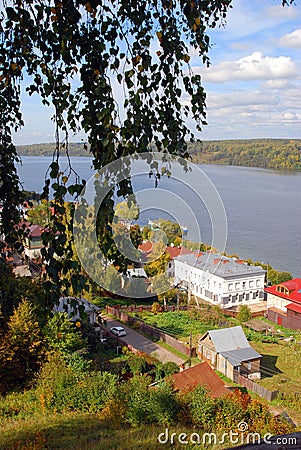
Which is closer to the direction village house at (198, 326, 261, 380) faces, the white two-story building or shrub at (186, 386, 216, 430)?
the shrub

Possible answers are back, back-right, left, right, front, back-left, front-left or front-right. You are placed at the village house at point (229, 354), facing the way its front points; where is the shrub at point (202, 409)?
front-left

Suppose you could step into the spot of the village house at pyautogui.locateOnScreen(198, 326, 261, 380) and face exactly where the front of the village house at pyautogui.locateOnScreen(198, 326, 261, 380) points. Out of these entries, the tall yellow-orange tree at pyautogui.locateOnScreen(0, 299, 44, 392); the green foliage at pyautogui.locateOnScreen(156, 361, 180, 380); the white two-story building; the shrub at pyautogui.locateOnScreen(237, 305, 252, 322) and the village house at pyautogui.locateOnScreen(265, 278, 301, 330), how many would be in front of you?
2

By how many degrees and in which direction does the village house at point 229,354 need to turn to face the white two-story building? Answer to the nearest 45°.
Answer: approximately 135° to its right

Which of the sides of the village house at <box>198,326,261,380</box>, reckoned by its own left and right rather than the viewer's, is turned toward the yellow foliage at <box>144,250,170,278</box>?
right

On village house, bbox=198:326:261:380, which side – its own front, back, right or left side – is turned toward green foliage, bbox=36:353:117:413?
front

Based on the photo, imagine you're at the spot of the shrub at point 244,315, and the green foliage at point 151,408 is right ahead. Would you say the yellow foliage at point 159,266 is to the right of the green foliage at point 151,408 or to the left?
right

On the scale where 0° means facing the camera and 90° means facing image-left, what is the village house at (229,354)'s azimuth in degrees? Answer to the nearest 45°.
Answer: approximately 45°

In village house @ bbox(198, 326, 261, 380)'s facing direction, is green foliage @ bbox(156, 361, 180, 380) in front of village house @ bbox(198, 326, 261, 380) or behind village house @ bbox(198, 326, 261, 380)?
in front

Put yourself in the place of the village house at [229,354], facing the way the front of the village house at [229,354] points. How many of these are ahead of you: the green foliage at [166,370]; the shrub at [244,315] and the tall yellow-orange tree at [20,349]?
2

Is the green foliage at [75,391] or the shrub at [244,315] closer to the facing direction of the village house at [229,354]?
the green foliage

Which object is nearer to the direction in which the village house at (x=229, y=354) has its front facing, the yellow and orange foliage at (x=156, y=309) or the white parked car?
the white parked car

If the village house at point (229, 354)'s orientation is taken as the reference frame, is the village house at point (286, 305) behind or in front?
behind
